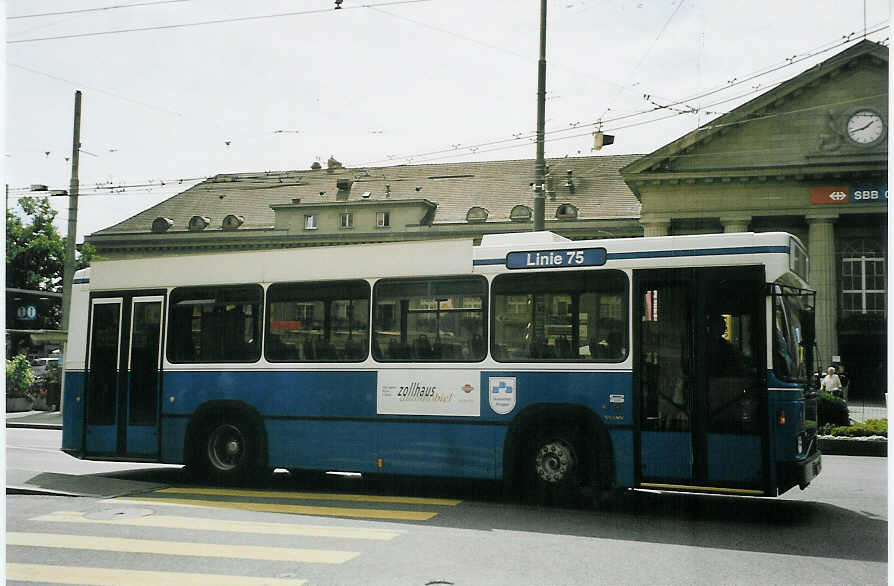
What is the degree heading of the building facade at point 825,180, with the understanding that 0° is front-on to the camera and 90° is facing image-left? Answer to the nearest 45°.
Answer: approximately 0°

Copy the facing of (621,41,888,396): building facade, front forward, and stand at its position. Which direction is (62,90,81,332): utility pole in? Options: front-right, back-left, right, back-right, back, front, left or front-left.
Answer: right

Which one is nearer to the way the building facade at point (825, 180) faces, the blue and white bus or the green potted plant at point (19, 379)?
the blue and white bus

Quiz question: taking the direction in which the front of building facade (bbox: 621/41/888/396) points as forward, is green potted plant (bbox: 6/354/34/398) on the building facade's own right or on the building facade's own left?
on the building facade's own right
